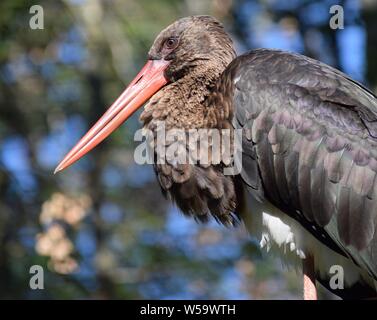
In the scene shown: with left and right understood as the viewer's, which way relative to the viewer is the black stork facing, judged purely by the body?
facing to the left of the viewer
